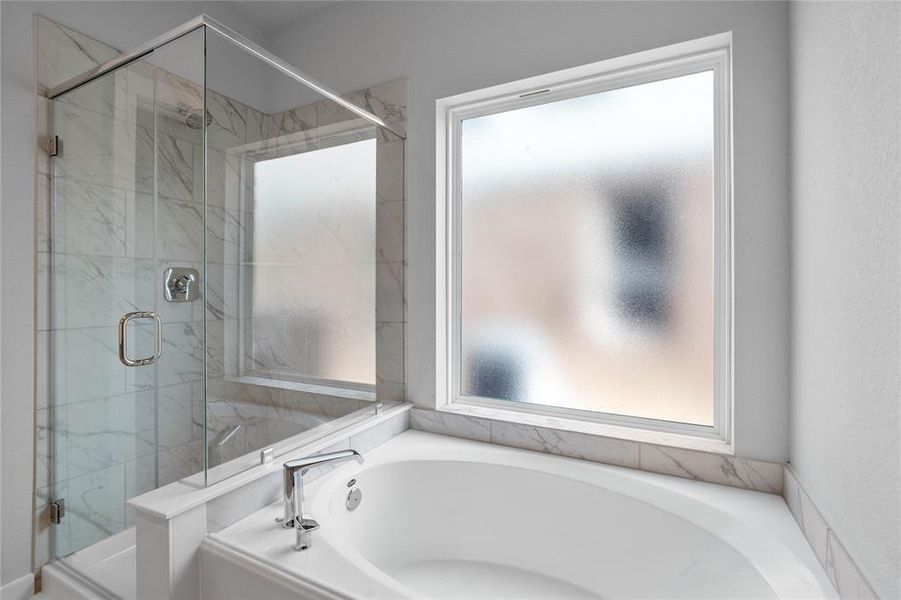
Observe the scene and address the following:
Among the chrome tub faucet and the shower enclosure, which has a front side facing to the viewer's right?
the chrome tub faucet

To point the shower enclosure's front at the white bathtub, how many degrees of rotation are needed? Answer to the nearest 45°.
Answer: approximately 90° to its left

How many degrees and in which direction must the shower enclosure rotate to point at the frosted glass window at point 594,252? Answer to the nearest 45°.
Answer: approximately 135° to its left

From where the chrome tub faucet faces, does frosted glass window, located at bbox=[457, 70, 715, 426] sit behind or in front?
in front

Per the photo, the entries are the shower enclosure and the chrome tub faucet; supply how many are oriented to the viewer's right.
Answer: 1

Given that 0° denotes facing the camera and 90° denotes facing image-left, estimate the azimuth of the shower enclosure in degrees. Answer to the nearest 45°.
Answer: approximately 45°

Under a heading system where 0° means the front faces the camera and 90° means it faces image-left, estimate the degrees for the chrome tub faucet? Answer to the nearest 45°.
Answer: approximately 270°
